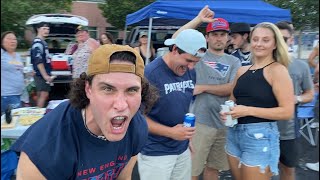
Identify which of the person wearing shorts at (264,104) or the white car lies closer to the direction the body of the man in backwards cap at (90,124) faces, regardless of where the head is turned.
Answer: the person wearing shorts

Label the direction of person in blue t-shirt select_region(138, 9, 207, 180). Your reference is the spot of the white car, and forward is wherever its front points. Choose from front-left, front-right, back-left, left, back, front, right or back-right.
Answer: back

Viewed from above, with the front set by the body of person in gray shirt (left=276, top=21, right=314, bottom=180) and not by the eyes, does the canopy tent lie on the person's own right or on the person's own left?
on the person's own right

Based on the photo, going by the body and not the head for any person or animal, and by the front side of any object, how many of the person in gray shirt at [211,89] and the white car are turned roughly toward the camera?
1

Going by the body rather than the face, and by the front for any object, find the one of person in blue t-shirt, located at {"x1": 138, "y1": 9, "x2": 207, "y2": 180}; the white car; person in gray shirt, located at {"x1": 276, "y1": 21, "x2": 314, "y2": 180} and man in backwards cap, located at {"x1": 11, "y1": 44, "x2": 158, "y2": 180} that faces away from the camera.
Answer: the white car

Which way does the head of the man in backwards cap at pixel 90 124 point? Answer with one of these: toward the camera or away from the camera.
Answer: toward the camera

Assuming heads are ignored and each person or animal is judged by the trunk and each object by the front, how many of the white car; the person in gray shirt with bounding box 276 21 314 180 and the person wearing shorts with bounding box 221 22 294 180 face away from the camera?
1

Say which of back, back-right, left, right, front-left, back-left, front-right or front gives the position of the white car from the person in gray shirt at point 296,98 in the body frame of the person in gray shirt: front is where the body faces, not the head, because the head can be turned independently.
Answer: right

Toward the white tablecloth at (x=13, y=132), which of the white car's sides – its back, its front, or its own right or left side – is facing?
back

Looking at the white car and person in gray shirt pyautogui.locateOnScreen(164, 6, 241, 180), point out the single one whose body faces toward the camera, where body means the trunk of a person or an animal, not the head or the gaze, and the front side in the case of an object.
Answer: the person in gray shirt

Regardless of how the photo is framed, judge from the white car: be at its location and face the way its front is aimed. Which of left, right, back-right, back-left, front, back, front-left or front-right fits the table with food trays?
back

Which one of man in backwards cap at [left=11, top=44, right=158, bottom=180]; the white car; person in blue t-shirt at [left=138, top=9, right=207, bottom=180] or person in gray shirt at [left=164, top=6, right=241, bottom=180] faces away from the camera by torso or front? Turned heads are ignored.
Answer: the white car

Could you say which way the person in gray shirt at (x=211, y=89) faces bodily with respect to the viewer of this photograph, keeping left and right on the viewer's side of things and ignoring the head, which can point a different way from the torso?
facing the viewer

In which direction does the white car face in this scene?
away from the camera

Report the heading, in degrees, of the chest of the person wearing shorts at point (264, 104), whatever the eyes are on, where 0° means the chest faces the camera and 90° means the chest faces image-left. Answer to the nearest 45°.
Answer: approximately 45°

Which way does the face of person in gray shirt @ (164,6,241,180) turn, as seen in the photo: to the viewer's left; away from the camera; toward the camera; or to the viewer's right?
toward the camera
